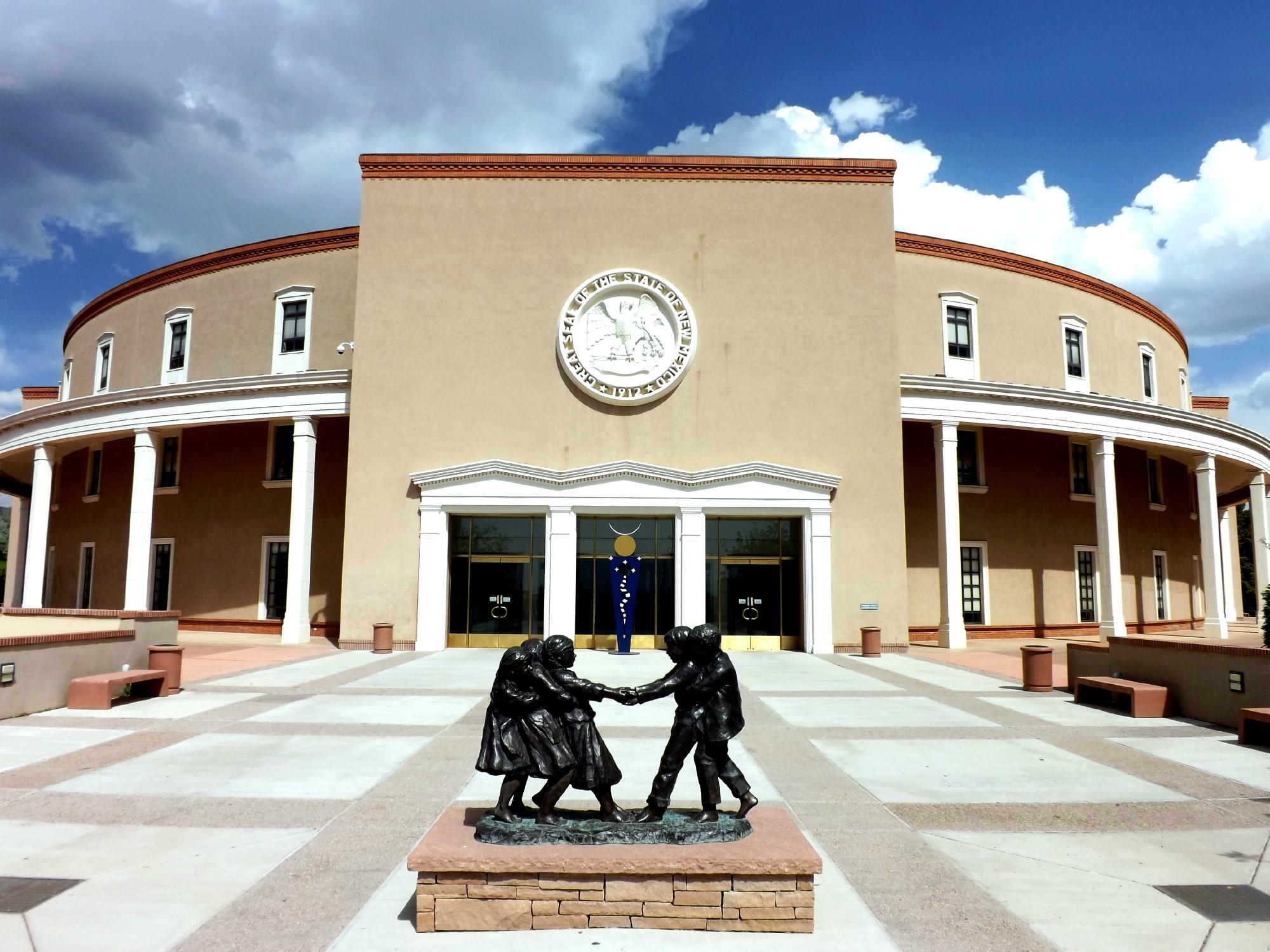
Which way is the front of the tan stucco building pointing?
toward the camera

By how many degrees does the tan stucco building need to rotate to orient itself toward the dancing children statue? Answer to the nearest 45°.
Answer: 0° — it already faces it

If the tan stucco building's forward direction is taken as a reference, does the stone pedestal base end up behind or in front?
in front

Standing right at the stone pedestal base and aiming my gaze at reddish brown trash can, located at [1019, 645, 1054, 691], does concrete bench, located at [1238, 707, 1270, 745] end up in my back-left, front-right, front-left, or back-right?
front-right

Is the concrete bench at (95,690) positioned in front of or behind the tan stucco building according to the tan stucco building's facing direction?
in front

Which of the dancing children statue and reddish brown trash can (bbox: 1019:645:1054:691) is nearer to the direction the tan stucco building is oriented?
the dancing children statue
